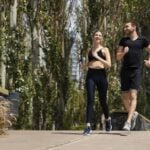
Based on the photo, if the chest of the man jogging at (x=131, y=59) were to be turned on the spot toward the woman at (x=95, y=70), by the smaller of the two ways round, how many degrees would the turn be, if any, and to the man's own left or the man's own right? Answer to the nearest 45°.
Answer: approximately 90° to the man's own right

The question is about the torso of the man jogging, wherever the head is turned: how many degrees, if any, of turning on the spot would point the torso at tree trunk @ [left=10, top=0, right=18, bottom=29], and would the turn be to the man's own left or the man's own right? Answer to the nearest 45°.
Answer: approximately 135° to the man's own right

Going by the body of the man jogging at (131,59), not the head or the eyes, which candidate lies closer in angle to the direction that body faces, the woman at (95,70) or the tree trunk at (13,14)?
the woman

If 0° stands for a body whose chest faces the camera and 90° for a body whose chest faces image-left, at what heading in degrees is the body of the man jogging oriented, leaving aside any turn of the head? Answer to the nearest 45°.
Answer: approximately 0°
